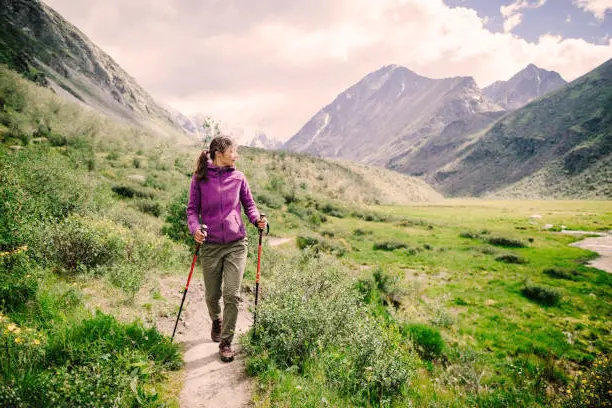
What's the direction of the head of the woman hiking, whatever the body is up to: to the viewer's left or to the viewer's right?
to the viewer's right

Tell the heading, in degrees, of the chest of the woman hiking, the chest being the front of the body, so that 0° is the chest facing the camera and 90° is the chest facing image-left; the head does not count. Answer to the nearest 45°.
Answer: approximately 0°

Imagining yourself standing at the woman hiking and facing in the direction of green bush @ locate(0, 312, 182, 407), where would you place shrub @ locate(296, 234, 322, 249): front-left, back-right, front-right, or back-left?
back-right

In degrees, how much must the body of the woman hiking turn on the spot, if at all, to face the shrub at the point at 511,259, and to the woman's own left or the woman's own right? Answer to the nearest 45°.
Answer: approximately 135° to the woman's own left

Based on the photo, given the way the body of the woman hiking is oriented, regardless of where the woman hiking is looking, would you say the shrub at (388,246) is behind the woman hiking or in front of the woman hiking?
behind

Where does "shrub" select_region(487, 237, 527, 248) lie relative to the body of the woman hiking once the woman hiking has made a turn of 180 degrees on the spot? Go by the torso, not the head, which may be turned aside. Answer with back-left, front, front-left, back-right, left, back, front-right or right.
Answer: front-right

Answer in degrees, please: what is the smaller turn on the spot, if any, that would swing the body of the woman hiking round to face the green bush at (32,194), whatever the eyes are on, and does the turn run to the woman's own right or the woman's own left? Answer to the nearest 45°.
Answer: approximately 135° to the woman's own right

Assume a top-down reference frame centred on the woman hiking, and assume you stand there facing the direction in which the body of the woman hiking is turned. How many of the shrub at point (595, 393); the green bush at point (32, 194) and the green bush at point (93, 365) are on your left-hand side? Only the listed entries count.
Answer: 1

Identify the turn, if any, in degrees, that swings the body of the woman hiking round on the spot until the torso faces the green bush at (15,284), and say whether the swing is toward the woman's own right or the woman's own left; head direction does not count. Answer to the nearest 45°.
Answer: approximately 90° to the woman's own right

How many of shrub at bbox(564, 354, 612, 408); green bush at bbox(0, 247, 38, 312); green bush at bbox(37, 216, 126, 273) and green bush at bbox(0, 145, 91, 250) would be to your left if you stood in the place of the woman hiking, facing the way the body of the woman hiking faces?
1

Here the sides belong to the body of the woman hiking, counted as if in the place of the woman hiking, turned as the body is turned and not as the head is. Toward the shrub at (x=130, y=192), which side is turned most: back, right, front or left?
back

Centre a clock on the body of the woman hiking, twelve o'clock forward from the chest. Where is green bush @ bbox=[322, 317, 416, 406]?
The green bush is roughly at 10 o'clock from the woman hiking.

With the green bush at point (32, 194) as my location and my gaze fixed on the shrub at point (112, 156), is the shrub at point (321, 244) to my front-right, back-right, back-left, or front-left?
front-right

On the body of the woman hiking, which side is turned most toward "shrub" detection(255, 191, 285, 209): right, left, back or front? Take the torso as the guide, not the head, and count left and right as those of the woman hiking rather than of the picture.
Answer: back

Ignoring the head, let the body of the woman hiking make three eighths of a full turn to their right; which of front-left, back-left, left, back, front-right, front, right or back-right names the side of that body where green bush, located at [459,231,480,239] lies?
right

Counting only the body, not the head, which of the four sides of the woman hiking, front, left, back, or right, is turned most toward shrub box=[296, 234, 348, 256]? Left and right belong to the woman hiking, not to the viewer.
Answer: back
